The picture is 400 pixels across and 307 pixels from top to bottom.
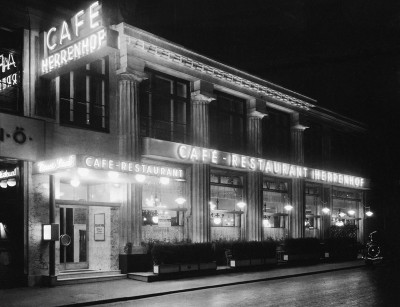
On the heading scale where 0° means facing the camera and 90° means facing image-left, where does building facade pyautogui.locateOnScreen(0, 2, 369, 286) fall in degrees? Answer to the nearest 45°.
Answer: approximately 315°

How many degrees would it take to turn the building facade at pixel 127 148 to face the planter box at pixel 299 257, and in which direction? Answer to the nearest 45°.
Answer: approximately 90° to its left

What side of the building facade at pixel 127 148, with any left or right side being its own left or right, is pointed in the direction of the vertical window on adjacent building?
right
